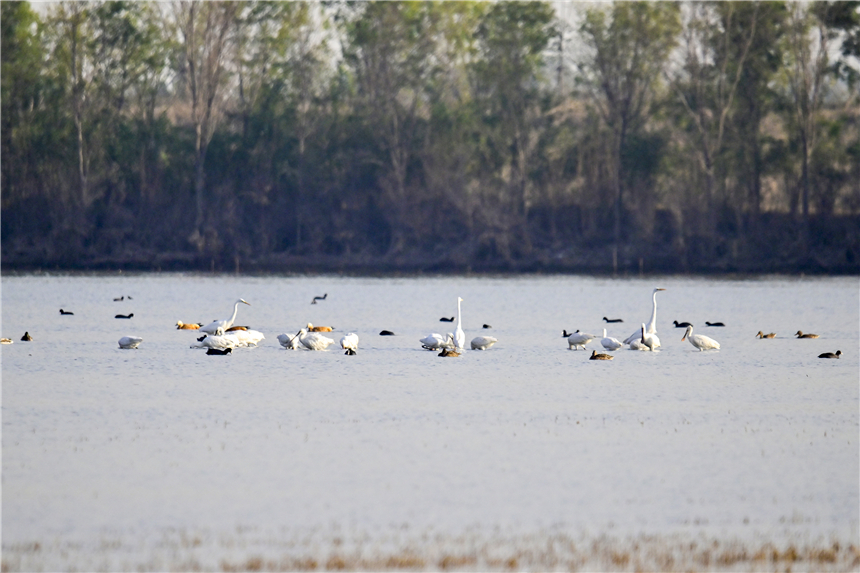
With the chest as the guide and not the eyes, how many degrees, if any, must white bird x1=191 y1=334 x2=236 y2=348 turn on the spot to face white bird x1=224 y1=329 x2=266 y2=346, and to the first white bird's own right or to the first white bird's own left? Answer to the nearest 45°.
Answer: approximately 135° to the first white bird's own right

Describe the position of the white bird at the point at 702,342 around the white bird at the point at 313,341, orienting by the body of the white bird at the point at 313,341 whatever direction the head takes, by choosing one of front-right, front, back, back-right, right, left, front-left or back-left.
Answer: back

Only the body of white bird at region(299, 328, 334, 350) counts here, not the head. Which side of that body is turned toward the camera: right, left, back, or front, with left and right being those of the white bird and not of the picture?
left

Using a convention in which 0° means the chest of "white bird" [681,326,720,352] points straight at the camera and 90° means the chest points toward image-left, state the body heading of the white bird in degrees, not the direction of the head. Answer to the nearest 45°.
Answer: approximately 90°

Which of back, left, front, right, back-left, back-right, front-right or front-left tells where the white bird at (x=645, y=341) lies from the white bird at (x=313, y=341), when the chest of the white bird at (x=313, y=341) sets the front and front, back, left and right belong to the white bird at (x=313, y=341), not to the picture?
back

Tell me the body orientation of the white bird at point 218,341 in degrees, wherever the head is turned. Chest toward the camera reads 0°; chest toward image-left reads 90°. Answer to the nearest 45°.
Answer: approximately 90°

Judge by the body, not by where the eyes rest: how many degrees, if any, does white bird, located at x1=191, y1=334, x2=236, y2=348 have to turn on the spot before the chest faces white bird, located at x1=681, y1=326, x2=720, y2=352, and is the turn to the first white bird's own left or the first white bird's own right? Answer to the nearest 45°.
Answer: approximately 180°

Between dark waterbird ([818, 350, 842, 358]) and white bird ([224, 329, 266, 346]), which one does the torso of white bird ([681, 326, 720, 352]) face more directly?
the white bird

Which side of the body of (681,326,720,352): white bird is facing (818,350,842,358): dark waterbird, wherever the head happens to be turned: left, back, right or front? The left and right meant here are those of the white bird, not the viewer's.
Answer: back
